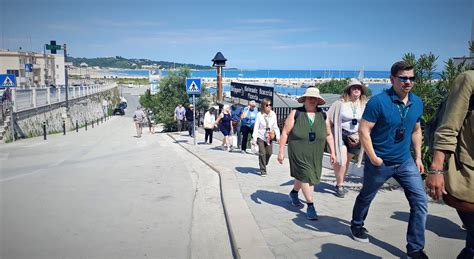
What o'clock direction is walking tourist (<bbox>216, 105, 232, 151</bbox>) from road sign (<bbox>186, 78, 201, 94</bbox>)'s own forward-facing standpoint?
The walking tourist is roughly at 11 o'clock from the road sign.

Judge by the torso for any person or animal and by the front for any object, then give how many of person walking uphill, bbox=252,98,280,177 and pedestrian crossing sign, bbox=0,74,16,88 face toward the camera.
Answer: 2

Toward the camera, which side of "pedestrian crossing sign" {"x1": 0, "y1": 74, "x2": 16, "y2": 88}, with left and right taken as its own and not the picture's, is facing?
front

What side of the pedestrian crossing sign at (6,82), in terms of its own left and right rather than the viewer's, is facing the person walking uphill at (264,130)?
front

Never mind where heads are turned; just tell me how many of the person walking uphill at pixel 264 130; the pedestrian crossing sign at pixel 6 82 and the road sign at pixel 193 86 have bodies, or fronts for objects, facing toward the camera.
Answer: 3

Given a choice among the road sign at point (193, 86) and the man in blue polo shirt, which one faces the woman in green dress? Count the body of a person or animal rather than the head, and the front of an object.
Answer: the road sign

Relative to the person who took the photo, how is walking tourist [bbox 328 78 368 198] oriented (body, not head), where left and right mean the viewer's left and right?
facing the viewer and to the right of the viewer

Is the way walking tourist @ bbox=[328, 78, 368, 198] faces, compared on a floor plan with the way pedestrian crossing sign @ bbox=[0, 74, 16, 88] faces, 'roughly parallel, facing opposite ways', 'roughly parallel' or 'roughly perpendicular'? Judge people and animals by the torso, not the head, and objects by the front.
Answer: roughly parallel

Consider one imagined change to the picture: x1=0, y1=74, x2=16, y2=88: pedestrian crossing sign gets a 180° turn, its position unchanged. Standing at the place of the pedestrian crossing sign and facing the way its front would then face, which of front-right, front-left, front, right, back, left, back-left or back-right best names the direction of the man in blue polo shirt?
back

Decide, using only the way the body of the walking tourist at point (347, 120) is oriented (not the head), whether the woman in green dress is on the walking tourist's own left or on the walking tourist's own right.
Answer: on the walking tourist's own right

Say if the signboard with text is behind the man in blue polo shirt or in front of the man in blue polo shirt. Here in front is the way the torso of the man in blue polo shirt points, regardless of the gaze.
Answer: behind

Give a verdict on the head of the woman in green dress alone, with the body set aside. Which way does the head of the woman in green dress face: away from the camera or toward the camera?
toward the camera

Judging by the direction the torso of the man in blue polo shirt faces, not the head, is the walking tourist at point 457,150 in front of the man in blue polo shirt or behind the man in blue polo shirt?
in front

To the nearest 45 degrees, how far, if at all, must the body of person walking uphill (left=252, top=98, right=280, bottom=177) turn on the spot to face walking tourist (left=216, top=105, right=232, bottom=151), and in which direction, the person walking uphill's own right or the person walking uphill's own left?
approximately 180°

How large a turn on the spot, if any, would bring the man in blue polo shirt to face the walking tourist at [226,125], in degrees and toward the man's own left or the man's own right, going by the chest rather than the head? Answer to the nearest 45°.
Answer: approximately 180°

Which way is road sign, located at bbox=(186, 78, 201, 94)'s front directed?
toward the camera
